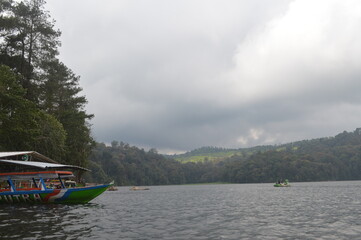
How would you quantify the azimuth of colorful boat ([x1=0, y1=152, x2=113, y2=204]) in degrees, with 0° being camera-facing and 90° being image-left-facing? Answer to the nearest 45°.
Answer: approximately 270°
